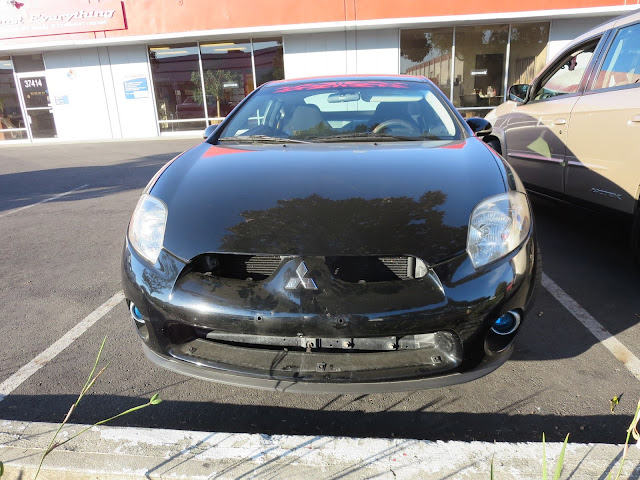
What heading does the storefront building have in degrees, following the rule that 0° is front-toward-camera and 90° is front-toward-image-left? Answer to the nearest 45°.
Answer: approximately 0°

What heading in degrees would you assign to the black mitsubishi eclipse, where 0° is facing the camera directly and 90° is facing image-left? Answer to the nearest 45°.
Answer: approximately 0°

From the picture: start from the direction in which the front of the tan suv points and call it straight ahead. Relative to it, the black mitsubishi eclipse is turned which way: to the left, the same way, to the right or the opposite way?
the opposite way

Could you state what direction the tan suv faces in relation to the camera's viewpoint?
facing away from the viewer and to the left of the viewer

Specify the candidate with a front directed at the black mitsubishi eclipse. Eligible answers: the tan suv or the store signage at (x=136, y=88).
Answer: the store signage

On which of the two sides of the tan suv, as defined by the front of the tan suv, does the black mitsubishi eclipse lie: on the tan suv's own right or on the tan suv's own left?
on the tan suv's own left

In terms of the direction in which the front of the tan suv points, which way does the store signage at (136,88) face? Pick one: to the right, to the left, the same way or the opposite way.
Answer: the opposite way
